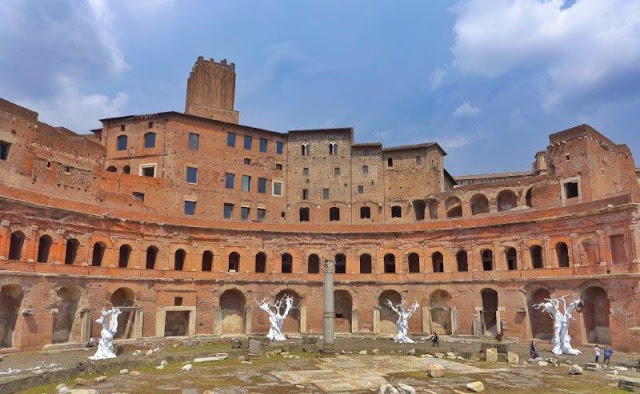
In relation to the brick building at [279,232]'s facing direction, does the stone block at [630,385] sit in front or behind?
in front

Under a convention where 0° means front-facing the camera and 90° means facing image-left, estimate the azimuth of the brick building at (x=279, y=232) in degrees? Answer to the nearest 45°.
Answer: approximately 0°

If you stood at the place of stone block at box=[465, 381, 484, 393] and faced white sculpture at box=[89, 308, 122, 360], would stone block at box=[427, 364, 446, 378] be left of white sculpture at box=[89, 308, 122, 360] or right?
right

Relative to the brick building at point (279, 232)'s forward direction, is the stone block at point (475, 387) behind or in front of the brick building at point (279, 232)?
in front

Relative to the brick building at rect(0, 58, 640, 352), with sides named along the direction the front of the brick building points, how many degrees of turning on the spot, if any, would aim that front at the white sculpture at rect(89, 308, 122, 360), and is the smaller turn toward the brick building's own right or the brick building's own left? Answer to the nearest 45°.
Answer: approximately 45° to the brick building's own right
